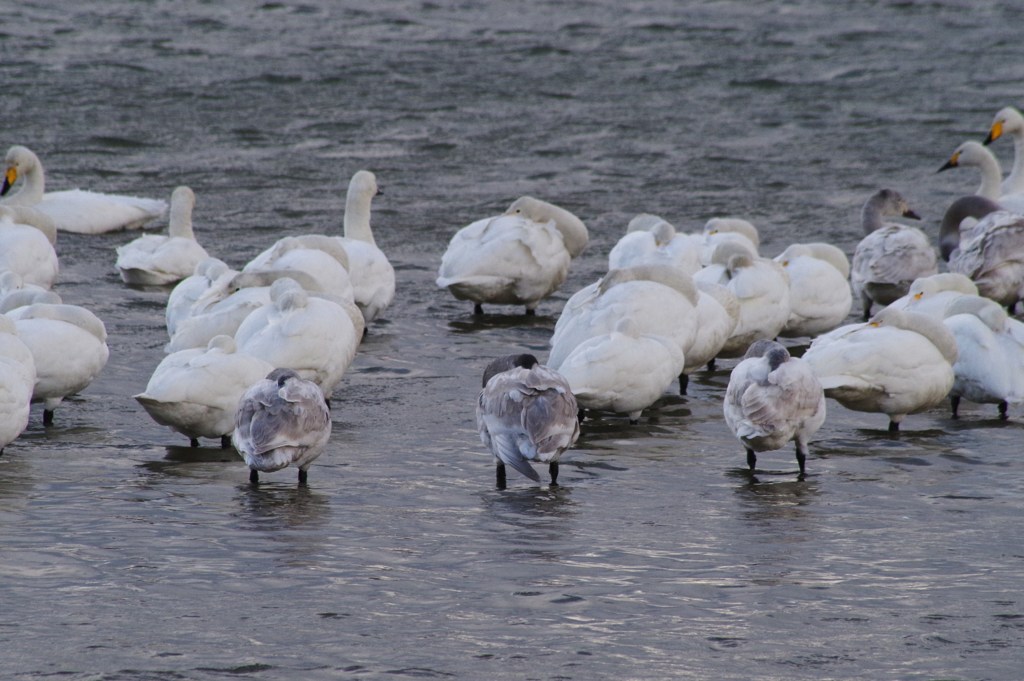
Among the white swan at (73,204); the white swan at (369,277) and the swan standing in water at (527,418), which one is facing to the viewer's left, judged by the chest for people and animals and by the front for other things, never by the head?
the white swan at (73,204)

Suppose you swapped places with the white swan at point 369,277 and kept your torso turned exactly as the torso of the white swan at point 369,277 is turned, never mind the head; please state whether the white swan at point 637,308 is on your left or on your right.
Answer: on your right

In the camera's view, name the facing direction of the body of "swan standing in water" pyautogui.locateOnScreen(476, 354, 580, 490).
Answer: away from the camera

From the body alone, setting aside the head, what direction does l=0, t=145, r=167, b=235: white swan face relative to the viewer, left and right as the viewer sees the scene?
facing to the left of the viewer

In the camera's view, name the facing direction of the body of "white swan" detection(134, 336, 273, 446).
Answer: to the viewer's right

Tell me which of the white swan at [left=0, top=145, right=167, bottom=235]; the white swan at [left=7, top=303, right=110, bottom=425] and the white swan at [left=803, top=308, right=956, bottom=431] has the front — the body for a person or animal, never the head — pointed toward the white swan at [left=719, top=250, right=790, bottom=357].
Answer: the white swan at [left=7, top=303, right=110, bottom=425]

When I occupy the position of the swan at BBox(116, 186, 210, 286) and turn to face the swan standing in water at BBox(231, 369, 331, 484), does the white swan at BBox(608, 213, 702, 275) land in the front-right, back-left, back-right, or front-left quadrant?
front-left

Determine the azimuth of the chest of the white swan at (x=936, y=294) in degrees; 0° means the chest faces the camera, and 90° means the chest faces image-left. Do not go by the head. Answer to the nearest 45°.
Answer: approximately 270°

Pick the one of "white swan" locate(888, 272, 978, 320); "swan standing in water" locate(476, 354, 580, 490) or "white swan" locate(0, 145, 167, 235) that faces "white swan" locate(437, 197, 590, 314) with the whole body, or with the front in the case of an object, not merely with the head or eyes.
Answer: the swan standing in water

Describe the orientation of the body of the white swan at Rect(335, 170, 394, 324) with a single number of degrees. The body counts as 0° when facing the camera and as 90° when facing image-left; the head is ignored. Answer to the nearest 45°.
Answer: approximately 225°

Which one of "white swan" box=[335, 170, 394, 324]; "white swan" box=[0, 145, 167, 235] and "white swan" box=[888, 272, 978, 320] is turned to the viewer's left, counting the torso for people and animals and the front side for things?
"white swan" box=[0, 145, 167, 235]

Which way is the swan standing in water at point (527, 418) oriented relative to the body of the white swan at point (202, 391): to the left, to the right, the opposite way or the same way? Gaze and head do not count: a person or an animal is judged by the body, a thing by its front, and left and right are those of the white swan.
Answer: to the left

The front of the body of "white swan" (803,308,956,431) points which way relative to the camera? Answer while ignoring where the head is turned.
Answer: to the viewer's right
